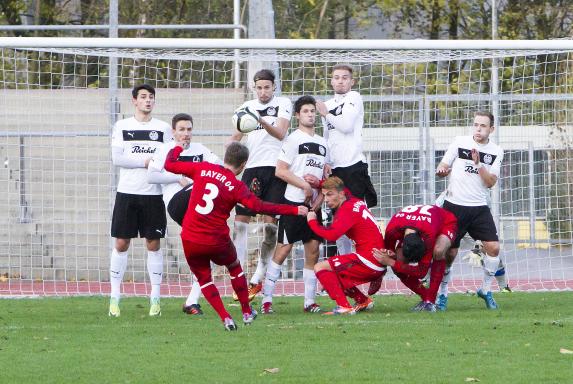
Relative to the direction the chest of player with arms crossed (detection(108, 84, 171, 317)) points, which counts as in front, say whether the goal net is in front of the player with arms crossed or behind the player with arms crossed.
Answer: behind

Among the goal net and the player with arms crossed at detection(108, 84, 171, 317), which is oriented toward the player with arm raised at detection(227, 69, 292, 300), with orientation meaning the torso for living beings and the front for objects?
the goal net

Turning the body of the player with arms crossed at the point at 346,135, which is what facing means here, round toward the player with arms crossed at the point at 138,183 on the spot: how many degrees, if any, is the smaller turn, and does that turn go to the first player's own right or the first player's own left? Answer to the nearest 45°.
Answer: approximately 45° to the first player's own right

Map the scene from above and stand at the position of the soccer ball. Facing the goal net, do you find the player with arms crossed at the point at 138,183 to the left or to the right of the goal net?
left

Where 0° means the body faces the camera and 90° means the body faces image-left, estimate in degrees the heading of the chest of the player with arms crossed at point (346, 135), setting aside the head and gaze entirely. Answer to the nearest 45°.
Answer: approximately 45°

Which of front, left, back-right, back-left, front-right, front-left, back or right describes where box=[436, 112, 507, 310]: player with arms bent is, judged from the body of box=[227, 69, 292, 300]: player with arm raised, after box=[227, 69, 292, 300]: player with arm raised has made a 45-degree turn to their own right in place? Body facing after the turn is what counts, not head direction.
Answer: back-left

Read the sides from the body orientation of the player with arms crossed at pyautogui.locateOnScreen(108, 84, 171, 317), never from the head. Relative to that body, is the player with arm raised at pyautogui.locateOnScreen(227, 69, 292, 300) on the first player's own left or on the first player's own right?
on the first player's own left

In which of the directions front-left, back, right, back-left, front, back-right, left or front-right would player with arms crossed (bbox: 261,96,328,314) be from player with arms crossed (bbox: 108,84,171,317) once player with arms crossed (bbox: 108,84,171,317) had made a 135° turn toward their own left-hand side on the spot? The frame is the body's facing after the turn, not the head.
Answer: front-right

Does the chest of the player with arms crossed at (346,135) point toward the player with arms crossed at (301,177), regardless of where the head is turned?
yes
